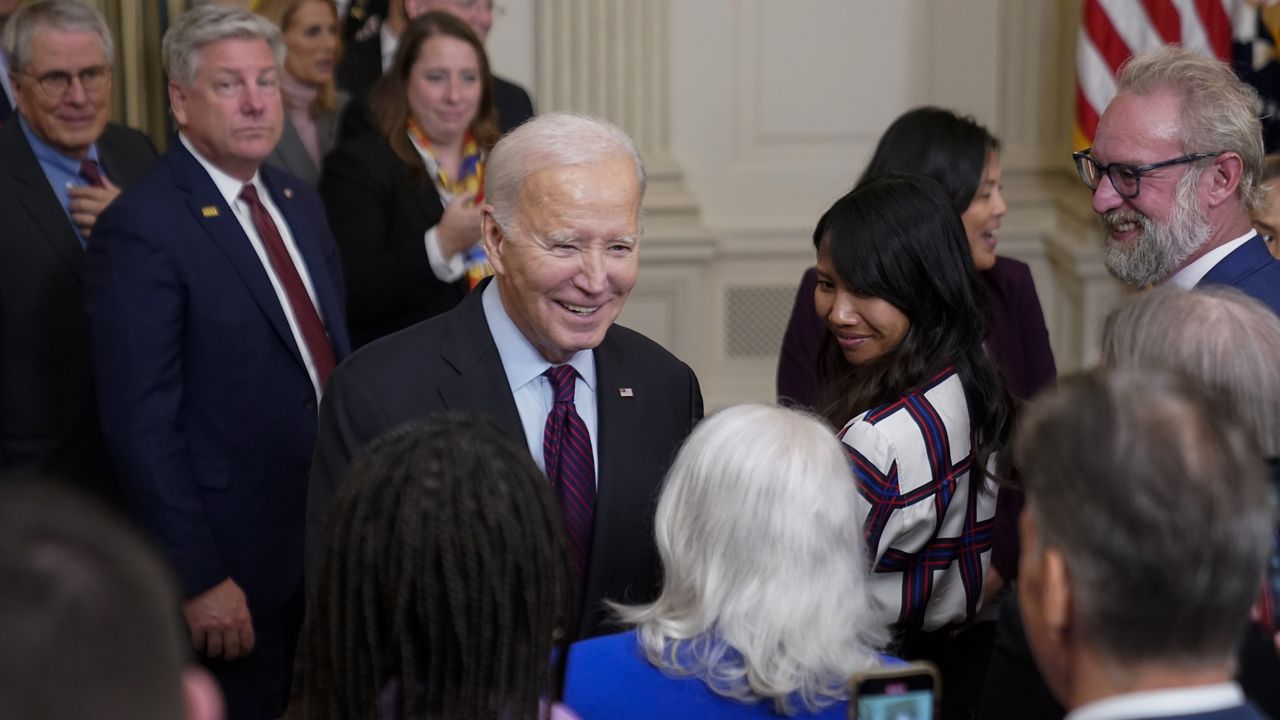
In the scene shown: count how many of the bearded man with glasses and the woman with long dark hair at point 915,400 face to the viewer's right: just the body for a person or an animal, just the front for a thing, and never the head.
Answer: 0

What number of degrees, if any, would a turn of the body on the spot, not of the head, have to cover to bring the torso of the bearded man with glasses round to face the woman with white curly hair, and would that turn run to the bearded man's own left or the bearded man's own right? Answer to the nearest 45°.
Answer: approximately 45° to the bearded man's own left

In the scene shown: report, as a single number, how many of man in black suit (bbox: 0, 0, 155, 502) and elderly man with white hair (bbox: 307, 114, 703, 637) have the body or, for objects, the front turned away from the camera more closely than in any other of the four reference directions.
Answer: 0

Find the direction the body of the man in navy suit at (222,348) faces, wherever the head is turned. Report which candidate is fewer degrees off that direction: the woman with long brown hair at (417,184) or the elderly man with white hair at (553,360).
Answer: the elderly man with white hair

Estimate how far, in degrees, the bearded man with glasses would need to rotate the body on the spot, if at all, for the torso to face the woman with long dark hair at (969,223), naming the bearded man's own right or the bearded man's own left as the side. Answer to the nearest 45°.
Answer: approximately 90° to the bearded man's own right

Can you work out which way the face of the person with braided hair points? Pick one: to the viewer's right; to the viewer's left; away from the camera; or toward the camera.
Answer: away from the camera

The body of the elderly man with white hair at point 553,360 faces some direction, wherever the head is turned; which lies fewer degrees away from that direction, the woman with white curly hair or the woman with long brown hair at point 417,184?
the woman with white curly hair

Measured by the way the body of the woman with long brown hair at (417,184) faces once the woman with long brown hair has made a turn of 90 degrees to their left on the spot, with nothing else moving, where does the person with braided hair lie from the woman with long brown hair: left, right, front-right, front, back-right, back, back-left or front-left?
back-right

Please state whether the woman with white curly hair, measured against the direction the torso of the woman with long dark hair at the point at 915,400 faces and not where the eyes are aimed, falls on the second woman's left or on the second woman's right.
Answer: on the second woman's left

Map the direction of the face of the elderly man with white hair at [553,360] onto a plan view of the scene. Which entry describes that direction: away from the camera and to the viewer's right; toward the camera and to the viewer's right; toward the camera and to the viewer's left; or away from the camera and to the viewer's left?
toward the camera and to the viewer's right

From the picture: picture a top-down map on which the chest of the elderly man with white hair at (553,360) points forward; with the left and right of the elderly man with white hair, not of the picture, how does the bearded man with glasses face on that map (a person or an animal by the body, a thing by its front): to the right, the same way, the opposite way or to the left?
to the right

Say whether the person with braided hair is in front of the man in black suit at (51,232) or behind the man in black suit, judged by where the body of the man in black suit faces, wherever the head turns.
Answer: in front
